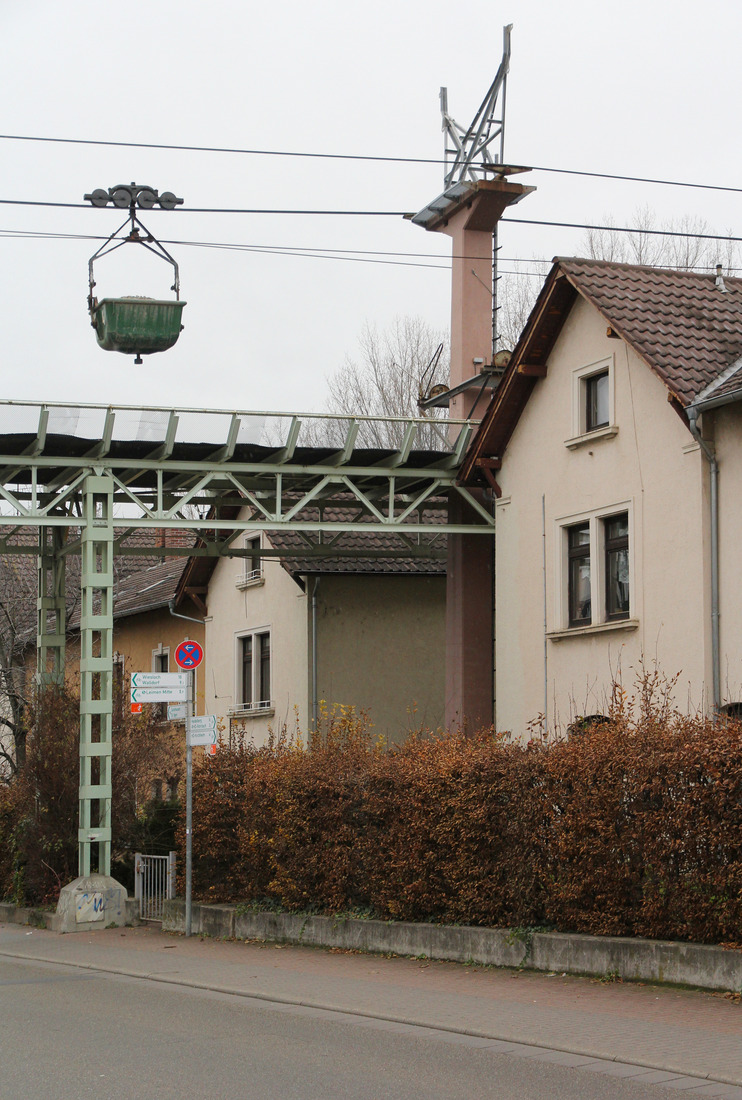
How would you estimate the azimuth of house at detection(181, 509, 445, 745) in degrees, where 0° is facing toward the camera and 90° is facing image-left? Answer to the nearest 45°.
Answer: approximately 45°

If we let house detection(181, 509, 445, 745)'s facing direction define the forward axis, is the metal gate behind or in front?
in front

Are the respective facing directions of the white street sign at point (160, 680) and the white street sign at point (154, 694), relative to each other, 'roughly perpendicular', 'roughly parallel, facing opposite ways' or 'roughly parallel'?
roughly parallel

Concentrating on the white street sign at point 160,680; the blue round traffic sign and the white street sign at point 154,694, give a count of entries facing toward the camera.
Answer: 3

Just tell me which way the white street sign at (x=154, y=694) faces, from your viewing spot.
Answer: facing the viewer

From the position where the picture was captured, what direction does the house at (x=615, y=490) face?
facing the viewer and to the left of the viewer

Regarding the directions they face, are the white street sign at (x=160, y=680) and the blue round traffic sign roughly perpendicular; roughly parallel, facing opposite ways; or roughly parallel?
roughly parallel

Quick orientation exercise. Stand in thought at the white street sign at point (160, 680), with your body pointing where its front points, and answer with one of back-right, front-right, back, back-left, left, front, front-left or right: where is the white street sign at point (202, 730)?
front-left

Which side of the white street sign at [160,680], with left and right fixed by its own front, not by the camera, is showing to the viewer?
front

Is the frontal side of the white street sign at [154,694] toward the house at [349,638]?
no
